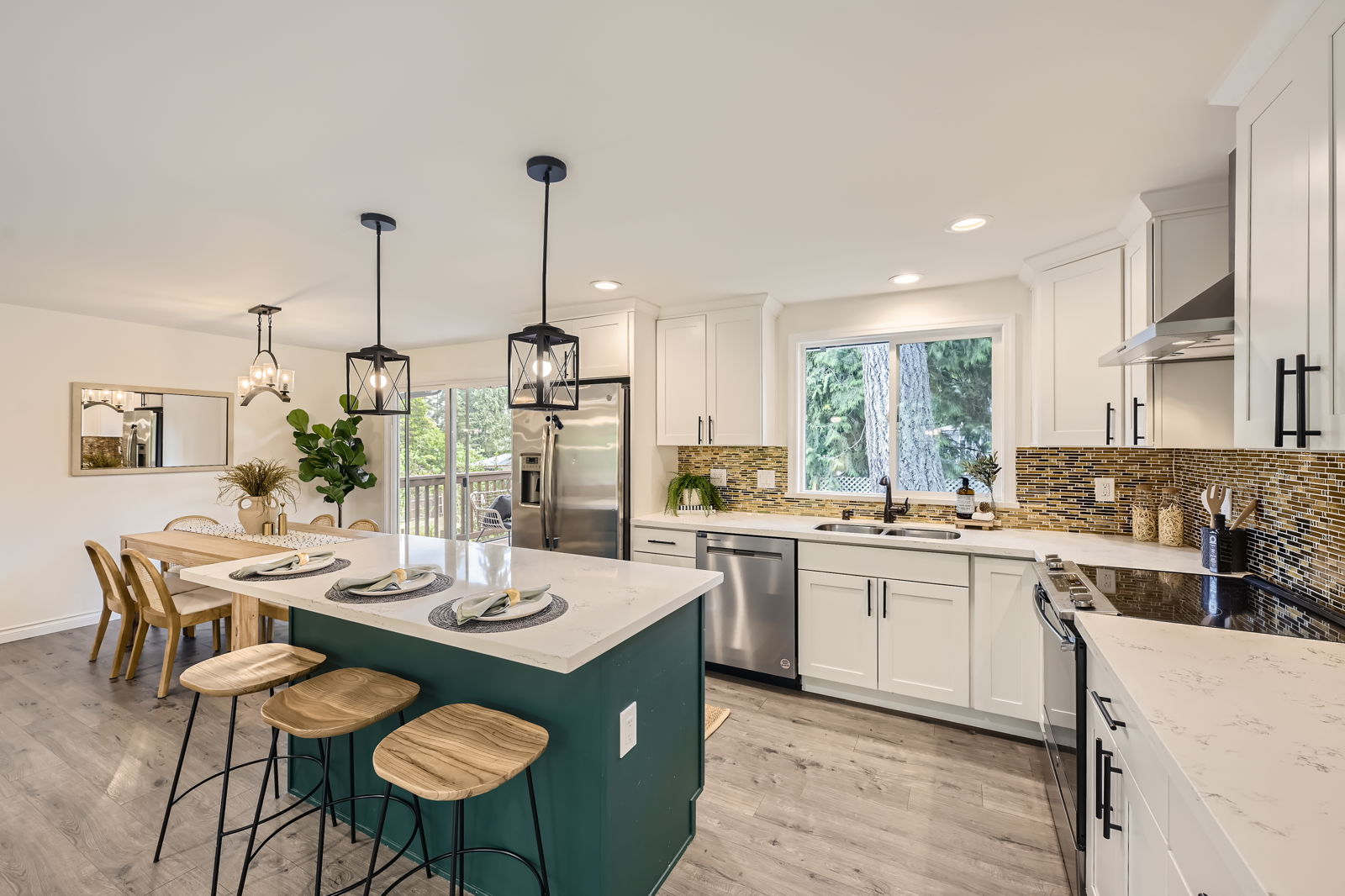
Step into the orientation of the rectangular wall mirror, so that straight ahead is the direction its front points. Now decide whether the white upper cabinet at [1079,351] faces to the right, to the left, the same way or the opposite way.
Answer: the opposite way

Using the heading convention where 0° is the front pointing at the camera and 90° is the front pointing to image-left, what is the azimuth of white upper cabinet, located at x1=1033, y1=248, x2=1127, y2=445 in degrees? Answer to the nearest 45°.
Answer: approximately 45°

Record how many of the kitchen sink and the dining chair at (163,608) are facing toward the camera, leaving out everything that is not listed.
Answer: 1

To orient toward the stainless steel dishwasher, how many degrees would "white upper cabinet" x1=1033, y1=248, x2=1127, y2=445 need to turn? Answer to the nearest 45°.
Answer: approximately 45° to its right

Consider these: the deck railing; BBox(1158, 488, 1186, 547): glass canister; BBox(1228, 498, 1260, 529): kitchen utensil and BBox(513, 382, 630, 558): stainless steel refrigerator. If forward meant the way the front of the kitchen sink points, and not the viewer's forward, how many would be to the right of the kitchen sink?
2

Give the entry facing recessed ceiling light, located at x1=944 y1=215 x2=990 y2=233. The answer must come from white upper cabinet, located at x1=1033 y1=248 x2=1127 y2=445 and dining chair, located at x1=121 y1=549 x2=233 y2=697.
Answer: the white upper cabinet

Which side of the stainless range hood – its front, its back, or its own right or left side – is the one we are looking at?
left
